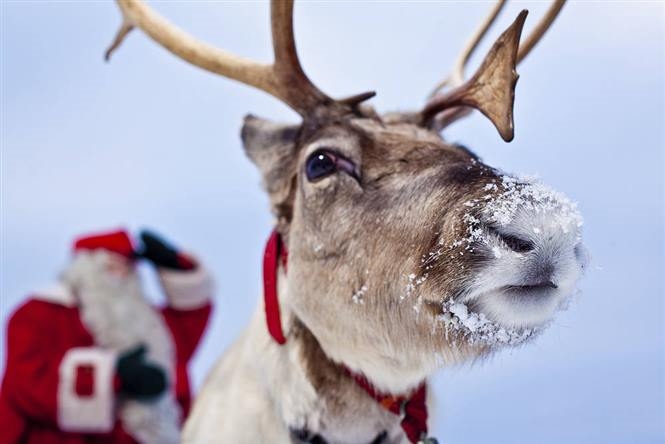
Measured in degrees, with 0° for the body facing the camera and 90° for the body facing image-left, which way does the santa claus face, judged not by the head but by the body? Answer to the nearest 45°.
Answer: approximately 315°

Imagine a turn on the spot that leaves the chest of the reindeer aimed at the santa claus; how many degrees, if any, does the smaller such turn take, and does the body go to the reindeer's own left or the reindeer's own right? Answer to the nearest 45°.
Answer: approximately 180°

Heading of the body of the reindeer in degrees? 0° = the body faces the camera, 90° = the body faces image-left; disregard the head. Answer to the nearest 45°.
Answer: approximately 315°

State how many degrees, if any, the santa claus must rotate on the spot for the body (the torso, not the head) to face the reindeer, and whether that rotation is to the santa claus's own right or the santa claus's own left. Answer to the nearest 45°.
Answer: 0° — they already face it
